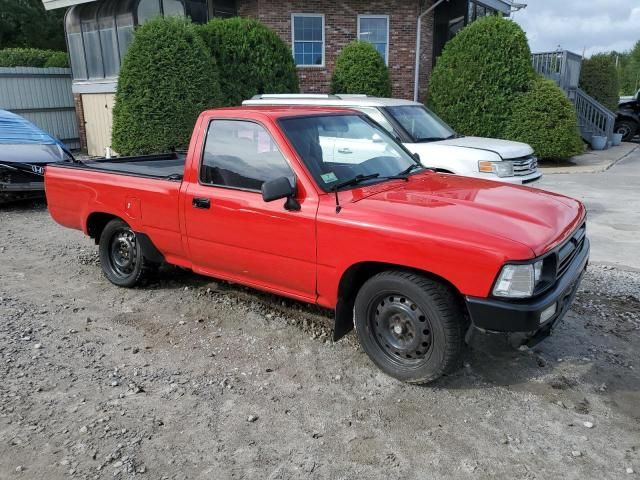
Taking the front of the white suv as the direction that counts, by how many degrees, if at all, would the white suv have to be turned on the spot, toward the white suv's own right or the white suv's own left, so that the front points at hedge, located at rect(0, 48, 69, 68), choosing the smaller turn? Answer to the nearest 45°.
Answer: approximately 180°

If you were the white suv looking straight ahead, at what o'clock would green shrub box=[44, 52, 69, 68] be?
The green shrub is roughly at 6 o'clock from the white suv.

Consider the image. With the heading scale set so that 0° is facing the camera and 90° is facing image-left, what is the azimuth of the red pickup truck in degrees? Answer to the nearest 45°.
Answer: approximately 315°

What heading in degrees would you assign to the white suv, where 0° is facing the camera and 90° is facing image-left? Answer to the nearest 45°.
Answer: approximately 315°

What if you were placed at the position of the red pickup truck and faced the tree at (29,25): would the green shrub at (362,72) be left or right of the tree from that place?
right

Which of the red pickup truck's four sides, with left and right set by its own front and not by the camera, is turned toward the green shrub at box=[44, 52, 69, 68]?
back

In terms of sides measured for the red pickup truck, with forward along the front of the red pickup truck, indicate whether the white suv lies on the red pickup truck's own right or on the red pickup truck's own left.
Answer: on the red pickup truck's own left

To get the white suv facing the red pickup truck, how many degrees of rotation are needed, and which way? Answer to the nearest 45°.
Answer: approximately 45° to its right

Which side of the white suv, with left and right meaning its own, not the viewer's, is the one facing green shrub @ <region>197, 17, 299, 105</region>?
back

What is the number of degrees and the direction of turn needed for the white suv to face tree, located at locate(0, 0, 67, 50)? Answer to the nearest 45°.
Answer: approximately 180°
